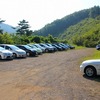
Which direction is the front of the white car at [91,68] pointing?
to the viewer's left
